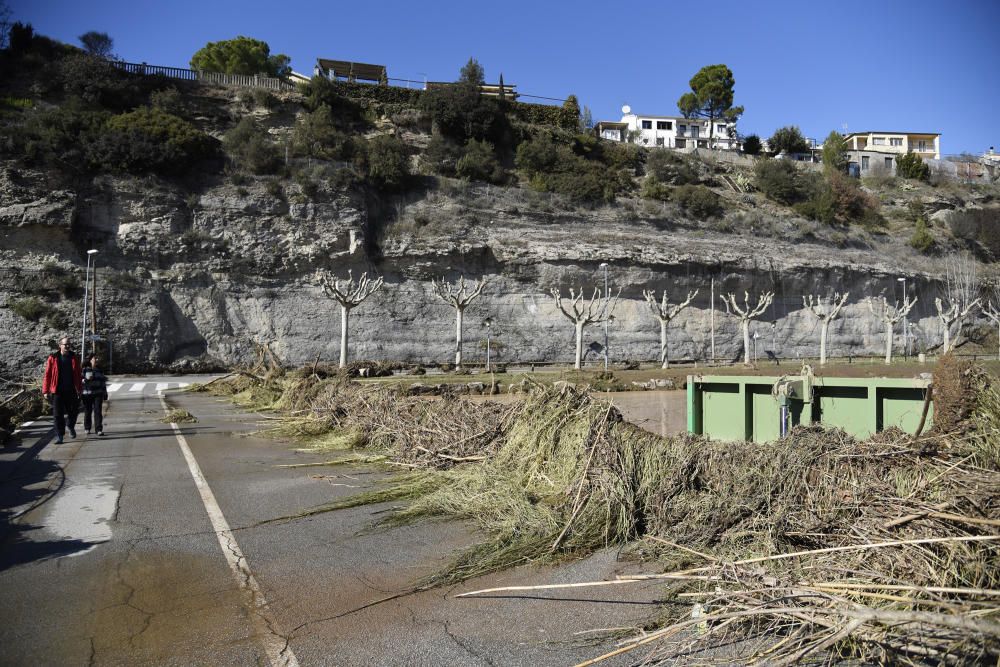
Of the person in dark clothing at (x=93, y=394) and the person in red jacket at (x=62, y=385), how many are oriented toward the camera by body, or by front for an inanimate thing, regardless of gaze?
2

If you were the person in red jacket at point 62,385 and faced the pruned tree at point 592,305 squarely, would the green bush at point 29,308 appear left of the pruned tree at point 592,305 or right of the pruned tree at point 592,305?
left

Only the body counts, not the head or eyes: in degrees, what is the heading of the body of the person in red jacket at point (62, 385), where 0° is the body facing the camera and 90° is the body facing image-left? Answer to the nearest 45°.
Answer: approximately 0°

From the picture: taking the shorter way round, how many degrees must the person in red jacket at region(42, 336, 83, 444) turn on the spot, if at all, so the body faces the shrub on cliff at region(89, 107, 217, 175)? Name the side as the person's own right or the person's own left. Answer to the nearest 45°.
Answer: approximately 180°

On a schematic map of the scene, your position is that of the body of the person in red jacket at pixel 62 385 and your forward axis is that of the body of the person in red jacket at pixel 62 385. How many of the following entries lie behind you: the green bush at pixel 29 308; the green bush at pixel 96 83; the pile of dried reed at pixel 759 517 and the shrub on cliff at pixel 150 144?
3

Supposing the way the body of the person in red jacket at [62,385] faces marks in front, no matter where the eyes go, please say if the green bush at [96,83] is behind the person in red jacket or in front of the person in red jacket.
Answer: behind

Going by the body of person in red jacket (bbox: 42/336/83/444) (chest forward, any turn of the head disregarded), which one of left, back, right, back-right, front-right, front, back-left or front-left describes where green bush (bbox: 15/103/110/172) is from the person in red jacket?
back

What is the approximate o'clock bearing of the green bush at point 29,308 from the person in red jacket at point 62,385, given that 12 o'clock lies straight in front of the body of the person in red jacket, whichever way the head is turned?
The green bush is roughly at 6 o'clock from the person in red jacket.
